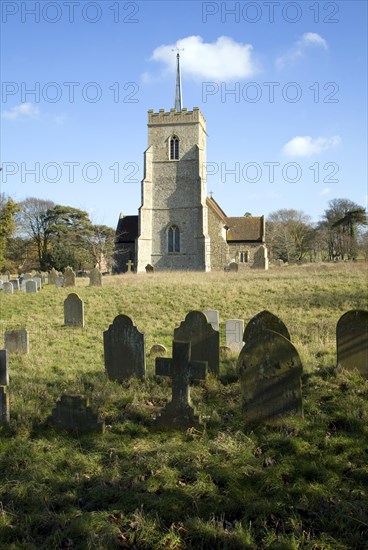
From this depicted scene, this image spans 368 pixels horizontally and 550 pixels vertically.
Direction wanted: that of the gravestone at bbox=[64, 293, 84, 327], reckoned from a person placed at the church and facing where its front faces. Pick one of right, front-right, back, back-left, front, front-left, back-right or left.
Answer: front

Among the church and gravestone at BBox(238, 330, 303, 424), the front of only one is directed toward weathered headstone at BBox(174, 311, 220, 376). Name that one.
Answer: the church

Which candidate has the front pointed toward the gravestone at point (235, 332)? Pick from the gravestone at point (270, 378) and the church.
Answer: the church

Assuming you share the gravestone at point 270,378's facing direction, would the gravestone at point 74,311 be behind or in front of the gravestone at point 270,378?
behind

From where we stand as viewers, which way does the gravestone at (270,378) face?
facing the viewer

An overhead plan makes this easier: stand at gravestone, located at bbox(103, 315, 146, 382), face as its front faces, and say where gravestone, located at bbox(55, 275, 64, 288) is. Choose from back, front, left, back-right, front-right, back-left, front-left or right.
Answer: back

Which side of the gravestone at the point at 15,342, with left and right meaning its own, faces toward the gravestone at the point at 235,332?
left

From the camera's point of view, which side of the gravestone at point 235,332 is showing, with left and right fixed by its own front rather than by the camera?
front

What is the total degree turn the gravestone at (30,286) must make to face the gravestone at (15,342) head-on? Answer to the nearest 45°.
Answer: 0° — it already faces it

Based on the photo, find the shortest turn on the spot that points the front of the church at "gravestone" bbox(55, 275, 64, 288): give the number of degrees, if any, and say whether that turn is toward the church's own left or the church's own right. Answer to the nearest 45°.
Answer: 0° — it already faces it

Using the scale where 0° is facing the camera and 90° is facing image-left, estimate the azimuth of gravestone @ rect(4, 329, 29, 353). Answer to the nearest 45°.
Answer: approximately 0°

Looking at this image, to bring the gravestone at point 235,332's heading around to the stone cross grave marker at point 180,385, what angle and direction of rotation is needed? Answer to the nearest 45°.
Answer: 0° — it already faces it

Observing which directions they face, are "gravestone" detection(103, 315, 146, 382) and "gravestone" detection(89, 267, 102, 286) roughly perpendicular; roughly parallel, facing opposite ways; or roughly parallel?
roughly parallel

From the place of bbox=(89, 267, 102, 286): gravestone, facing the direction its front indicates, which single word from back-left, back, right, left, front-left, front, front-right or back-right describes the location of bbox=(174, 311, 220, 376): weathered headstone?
front

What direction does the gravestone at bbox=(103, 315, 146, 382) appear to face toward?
toward the camera

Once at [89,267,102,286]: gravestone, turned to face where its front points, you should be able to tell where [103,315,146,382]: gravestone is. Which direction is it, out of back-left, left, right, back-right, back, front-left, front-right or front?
front
